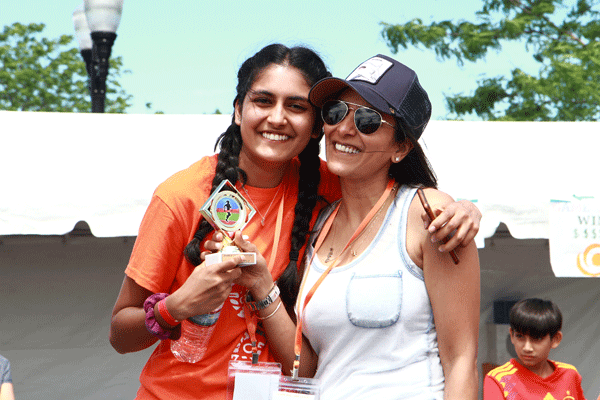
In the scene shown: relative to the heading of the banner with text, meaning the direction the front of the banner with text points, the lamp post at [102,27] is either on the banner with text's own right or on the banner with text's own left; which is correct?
on the banner with text's own right

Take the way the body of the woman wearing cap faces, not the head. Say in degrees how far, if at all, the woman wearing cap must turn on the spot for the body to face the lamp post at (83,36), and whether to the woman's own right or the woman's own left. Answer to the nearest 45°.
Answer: approximately 90° to the woman's own right

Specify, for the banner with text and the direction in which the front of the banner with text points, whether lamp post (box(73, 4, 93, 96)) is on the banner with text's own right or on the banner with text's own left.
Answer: on the banner with text's own right

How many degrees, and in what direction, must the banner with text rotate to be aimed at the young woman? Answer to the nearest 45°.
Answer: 0° — it already faces them

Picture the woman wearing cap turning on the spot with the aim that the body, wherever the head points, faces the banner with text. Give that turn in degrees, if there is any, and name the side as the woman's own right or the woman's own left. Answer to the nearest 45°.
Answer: approximately 180°

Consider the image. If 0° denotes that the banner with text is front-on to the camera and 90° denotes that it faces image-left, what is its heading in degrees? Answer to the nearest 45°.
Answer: approximately 0°

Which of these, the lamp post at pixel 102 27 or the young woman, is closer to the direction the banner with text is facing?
the young woman

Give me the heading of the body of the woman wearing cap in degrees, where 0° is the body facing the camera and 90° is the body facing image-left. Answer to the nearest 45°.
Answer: approximately 45°
